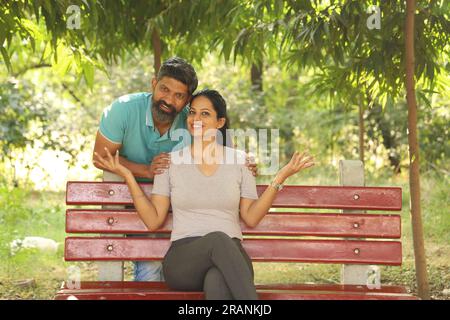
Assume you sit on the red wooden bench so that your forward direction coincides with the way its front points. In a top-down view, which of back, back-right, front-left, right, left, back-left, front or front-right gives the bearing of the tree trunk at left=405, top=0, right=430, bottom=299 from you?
back-left

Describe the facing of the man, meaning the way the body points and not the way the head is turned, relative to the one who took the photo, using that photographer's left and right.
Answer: facing the viewer and to the right of the viewer

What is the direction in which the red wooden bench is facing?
toward the camera

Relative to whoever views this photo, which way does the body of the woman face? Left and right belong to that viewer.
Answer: facing the viewer

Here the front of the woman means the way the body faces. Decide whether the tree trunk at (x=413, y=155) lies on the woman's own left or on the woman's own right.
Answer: on the woman's own left

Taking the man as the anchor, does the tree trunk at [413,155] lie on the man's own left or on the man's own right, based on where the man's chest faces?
on the man's own left
